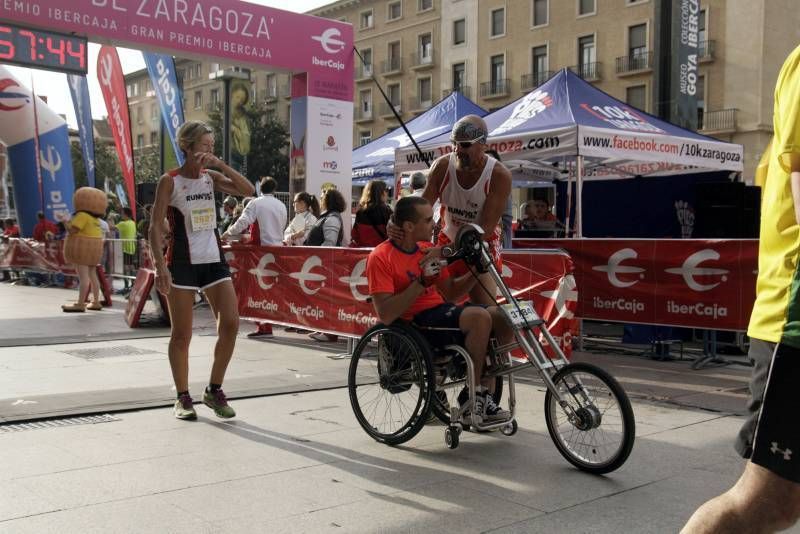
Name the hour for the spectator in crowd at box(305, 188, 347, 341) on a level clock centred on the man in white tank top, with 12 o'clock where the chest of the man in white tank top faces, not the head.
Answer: The spectator in crowd is roughly at 4 o'clock from the man in white tank top.

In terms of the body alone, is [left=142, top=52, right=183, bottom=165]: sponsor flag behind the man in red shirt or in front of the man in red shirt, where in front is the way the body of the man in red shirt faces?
behind

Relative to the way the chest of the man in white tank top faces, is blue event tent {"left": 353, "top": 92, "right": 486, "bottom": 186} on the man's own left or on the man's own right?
on the man's own right

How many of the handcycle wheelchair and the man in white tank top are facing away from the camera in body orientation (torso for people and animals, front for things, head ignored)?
0

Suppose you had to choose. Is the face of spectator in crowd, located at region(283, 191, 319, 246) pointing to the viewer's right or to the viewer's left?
to the viewer's left

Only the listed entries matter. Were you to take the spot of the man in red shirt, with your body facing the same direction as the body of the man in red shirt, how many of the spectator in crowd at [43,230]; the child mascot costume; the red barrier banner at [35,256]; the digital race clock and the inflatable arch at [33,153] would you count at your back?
5

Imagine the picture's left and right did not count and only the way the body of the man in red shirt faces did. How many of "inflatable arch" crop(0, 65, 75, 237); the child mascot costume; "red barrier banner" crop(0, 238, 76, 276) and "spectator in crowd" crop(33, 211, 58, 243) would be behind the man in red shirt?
4

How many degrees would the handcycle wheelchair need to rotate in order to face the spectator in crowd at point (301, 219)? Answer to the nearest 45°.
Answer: approximately 135° to its left

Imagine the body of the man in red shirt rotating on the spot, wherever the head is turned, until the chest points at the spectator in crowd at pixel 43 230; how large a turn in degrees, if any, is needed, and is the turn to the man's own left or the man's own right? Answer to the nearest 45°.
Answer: approximately 180°

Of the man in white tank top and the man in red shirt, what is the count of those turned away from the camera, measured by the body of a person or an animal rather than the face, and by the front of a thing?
0

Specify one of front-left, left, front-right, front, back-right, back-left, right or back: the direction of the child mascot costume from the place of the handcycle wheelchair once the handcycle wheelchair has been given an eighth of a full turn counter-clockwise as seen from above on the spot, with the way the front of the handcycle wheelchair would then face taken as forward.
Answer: back-left

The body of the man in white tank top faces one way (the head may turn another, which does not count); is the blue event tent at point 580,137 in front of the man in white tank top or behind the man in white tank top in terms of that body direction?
behind

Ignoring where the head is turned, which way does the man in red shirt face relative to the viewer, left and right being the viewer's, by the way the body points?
facing the viewer and to the right of the viewer

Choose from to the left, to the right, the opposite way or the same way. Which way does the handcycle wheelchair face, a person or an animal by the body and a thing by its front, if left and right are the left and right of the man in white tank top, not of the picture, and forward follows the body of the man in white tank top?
to the left

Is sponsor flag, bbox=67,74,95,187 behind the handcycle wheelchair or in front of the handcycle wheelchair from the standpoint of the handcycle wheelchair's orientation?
behind

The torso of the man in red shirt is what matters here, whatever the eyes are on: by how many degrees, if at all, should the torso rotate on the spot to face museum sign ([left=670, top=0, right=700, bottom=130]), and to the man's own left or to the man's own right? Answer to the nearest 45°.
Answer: approximately 90° to the man's own left

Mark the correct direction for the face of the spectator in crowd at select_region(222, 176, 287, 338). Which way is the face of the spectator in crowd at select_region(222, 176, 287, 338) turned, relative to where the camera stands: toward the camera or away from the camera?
away from the camera
